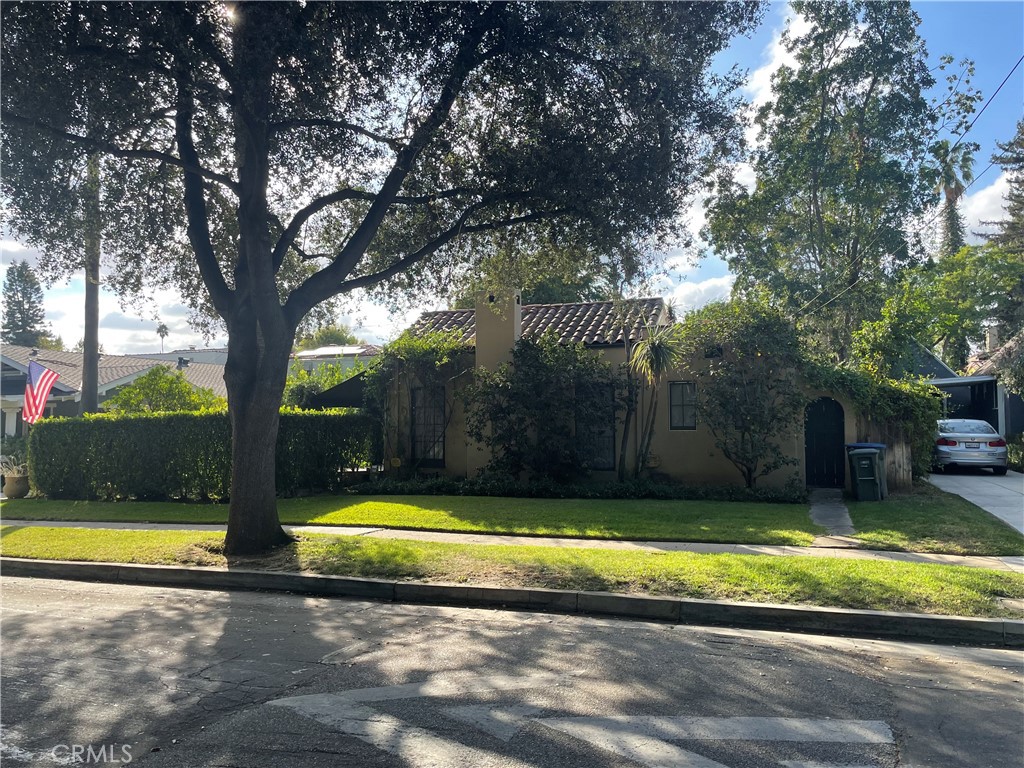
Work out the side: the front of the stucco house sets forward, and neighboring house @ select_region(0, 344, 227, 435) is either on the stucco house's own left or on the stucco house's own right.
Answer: on the stucco house's own right

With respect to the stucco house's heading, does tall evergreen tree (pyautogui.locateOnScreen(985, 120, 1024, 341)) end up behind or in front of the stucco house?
behind

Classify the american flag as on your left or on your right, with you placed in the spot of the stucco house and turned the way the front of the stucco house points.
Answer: on your right

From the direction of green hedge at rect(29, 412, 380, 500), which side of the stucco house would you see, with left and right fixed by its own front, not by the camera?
right

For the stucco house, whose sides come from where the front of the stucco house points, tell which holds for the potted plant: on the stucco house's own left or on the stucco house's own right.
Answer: on the stucco house's own right

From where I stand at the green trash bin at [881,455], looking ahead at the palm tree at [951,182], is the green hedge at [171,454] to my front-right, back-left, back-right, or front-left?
back-left

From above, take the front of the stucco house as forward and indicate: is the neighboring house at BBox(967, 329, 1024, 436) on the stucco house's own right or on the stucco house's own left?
on the stucco house's own left

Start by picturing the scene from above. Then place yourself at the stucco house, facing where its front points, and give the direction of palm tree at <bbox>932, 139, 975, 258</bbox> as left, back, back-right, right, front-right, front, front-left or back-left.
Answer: back-left

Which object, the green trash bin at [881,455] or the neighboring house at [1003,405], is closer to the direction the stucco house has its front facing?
the green trash bin

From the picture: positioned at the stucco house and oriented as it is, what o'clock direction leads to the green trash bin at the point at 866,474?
The green trash bin is roughly at 10 o'clock from the stucco house.

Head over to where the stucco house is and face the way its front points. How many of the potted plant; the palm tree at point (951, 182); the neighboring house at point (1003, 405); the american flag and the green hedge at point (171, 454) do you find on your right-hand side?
3

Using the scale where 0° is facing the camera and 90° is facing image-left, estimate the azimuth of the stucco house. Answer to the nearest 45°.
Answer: approximately 0°

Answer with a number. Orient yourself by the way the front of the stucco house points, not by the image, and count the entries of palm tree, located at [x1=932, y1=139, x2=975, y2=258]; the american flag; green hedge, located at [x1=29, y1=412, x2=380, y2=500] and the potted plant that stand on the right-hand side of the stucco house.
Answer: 3

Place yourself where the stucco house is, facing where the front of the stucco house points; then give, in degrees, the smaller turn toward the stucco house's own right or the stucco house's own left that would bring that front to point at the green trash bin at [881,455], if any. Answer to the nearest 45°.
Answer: approximately 45° to the stucco house's own left

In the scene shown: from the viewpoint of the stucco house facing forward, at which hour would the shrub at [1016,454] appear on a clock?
The shrub is roughly at 8 o'clock from the stucco house.
